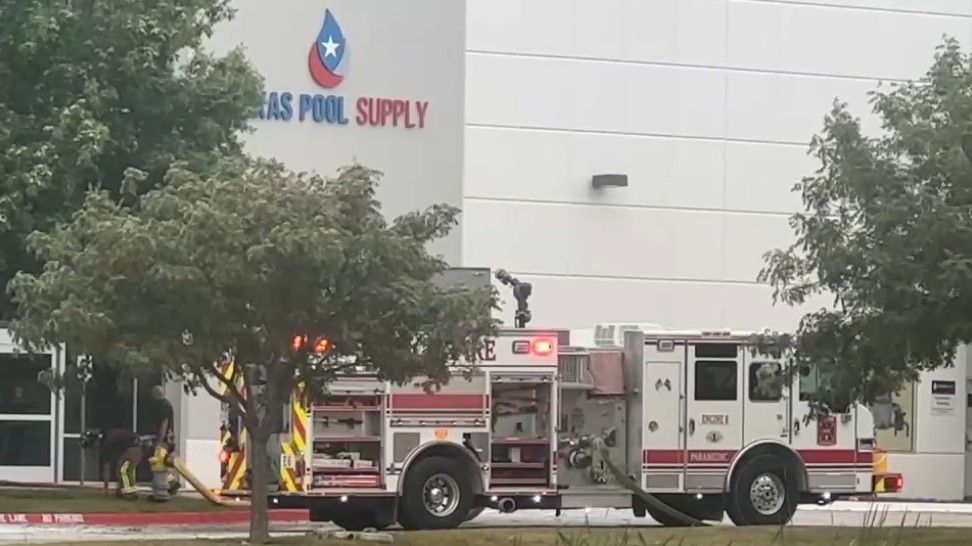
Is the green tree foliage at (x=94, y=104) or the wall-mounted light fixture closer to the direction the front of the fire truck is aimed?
the wall-mounted light fixture

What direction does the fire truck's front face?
to the viewer's right

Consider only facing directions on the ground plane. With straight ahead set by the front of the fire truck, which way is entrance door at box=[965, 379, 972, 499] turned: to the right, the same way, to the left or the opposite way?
to the right

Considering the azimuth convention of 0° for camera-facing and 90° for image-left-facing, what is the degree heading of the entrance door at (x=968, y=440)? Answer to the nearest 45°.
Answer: approximately 0°

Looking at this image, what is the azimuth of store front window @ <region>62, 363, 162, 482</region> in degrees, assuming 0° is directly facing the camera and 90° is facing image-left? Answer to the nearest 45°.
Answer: approximately 0°

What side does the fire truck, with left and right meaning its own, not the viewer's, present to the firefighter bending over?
back

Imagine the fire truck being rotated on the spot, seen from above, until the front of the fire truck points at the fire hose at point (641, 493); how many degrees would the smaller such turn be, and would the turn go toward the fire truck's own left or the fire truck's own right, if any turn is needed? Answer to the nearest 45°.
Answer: approximately 90° to the fire truck's own right
